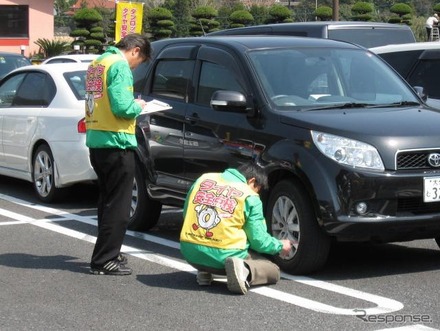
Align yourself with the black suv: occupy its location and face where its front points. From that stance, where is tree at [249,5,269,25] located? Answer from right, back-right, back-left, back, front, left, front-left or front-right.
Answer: back-left

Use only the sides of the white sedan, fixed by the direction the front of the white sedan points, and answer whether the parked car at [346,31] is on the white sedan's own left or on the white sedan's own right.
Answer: on the white sedan's own right

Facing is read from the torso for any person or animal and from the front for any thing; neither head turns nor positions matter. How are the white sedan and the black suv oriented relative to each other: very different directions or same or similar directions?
very different directions

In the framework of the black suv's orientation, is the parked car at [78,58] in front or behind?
behind

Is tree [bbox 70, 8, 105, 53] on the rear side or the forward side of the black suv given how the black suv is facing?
on the rear side

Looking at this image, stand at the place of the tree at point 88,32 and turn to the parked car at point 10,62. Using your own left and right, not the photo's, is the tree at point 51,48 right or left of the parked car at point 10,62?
right

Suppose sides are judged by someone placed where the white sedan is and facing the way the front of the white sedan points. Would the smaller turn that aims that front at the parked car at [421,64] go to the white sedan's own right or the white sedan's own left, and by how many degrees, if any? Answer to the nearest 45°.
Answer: approximately 135° to the white sedan's own right

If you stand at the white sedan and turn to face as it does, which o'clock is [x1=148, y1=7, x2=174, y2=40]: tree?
The tree is roughly at 2 o'clock from the white sedan.

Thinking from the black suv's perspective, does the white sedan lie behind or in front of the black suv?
behind

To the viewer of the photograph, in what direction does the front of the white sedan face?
facing away from the viewer and to the left of the viewer

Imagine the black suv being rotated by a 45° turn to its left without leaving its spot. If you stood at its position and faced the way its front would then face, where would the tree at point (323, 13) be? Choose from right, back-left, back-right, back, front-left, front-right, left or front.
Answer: left

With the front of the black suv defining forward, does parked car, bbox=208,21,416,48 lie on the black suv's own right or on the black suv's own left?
on the black suv's own left

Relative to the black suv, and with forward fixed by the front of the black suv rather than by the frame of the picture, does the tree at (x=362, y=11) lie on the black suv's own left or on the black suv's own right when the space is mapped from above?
on the black suv's own left

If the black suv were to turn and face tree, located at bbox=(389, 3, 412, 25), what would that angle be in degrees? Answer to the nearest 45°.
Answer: approximately 135° to its left
